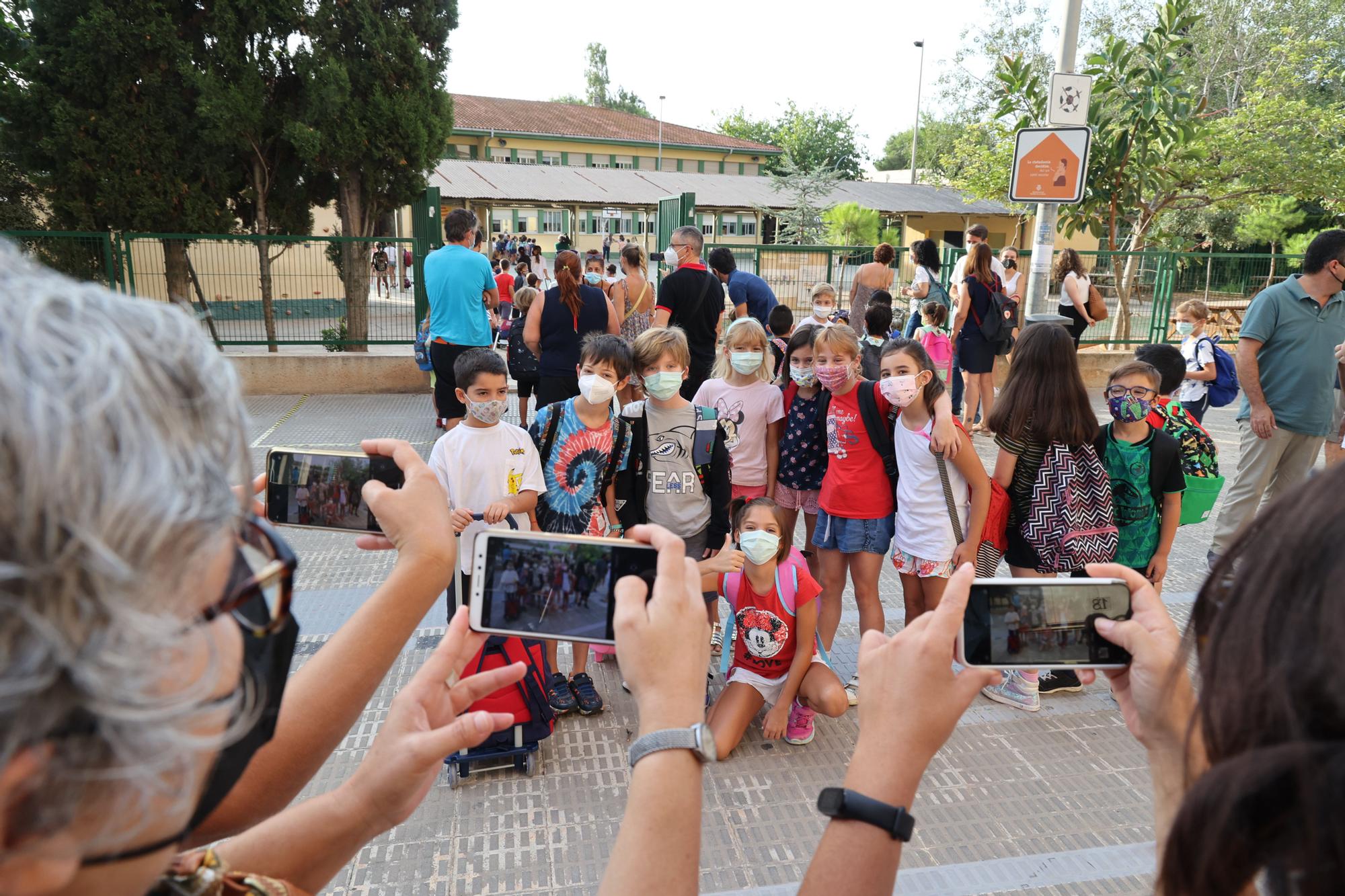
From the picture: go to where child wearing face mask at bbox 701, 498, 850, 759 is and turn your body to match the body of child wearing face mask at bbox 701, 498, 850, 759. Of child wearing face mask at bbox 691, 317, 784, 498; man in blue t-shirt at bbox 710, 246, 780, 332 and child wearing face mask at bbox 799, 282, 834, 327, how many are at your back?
3

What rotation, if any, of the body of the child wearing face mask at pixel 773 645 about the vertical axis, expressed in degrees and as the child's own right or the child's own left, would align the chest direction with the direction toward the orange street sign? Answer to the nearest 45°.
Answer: approximately 135° to the child's own left

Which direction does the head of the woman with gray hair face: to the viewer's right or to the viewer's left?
to the viewer's right

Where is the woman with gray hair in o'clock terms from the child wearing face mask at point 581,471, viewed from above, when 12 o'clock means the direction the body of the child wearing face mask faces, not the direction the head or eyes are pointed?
The woman with gray hair is roughly at 12 o'clock from the child wearing face mask.

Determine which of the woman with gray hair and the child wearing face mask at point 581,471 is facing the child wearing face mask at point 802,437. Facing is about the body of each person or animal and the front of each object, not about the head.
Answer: the woman with gray hair

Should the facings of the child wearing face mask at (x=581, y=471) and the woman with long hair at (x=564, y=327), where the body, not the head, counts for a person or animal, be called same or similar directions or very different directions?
very different directions

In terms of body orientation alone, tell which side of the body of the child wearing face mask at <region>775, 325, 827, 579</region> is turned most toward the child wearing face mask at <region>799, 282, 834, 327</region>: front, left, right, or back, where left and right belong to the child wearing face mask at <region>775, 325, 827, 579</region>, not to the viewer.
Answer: back

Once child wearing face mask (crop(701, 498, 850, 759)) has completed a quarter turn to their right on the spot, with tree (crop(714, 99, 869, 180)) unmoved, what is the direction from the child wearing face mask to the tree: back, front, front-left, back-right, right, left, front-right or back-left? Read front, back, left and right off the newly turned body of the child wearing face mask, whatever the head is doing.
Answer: right

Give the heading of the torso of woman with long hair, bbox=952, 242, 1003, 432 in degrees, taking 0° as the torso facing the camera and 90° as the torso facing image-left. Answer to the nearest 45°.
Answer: approximately 135°

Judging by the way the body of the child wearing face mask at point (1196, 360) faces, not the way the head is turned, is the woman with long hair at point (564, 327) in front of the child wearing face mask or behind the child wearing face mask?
in front

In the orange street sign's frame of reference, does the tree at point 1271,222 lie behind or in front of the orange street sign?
behind

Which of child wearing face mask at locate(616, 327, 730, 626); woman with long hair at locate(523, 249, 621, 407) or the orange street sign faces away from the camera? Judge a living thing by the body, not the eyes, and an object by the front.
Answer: the woman with long hair

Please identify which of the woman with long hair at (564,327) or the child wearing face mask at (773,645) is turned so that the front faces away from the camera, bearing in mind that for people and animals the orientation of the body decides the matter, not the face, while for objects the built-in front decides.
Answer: the woman with long hair
